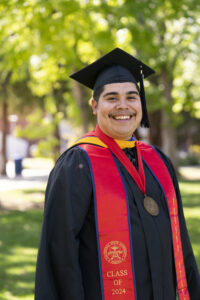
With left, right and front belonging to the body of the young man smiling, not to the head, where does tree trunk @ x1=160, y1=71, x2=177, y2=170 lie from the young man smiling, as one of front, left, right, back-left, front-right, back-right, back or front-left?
back-left

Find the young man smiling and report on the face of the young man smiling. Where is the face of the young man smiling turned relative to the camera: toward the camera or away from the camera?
toward the camera

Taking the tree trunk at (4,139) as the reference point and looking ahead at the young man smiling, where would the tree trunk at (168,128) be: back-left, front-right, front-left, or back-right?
front-left

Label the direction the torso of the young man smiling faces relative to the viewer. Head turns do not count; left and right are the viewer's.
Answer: facing the viewer and to the right of the viewer

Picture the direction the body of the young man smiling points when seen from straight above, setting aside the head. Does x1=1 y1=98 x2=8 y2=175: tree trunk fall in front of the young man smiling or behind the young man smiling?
behind

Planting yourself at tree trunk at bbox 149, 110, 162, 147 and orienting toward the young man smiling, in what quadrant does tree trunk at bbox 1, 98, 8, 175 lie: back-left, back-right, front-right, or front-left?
front-right

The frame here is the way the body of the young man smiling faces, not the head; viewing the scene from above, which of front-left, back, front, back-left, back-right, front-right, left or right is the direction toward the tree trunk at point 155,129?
back-left

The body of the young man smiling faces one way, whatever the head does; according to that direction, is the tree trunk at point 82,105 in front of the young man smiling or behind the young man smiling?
behind
